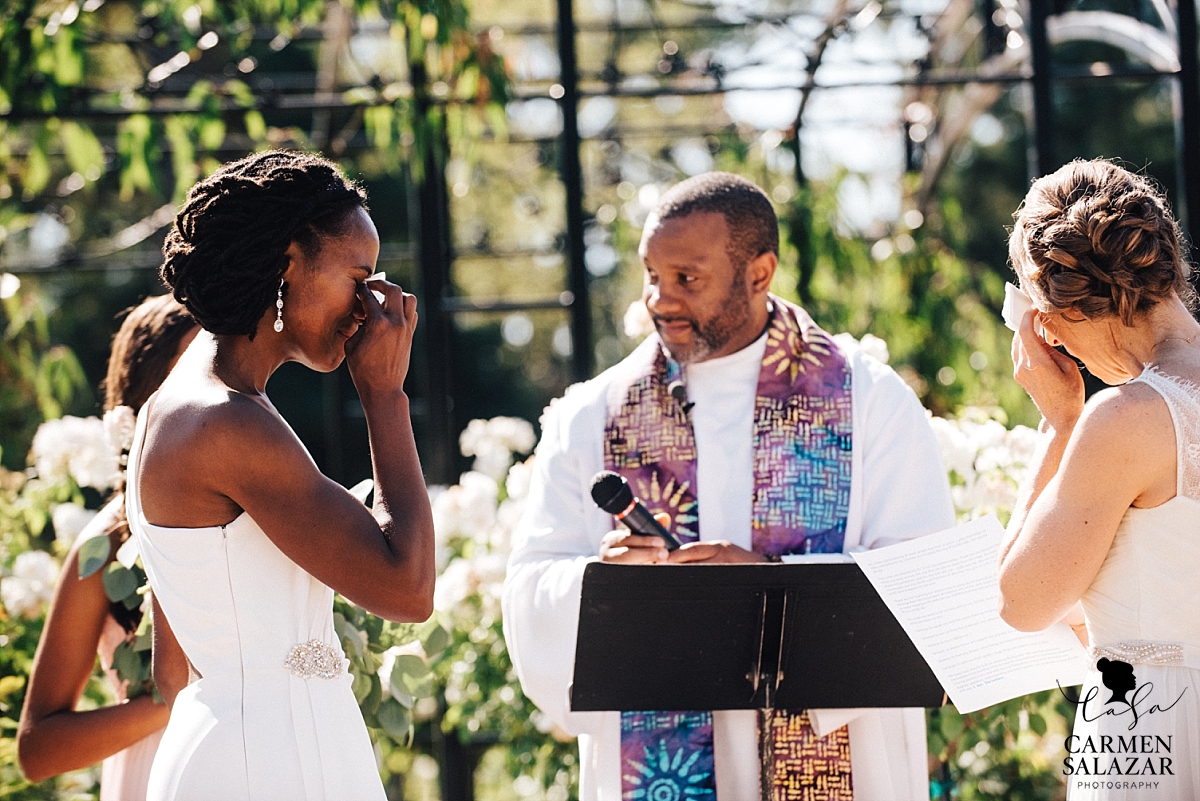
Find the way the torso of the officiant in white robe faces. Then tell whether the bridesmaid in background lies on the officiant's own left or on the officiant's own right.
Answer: on the officiant's own right

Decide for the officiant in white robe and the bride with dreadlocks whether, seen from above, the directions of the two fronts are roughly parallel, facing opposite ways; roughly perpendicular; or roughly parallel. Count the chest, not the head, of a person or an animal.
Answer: roughly perpendicular

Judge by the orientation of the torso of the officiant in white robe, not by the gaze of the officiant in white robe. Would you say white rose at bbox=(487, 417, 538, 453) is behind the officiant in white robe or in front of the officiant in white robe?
behind

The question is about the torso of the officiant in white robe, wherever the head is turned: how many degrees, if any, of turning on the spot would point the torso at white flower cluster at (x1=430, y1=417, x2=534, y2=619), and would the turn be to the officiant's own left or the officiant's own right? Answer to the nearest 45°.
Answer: approximately 135° to the officiant's own right

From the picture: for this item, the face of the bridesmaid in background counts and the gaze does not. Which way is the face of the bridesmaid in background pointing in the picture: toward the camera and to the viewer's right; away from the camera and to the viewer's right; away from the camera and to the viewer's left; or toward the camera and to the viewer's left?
away from the camera and to the viewer's right

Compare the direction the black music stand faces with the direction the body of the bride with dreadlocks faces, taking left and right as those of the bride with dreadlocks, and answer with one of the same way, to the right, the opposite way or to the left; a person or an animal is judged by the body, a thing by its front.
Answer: to the left

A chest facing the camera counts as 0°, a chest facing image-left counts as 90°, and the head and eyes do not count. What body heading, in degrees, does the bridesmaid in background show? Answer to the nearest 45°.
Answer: approximately 270°

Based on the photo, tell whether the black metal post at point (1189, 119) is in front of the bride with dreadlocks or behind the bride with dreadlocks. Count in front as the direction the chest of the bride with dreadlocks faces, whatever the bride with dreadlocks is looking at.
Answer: in front

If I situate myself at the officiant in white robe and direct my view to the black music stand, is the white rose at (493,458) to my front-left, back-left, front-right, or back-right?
back-right

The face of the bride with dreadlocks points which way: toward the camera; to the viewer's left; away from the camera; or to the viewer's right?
to the viewer's right

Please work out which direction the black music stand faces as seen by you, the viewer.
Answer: facing away from the viewer

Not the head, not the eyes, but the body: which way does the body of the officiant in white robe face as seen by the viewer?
toward the camera

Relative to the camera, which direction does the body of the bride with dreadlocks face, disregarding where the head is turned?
to the viewer's right
